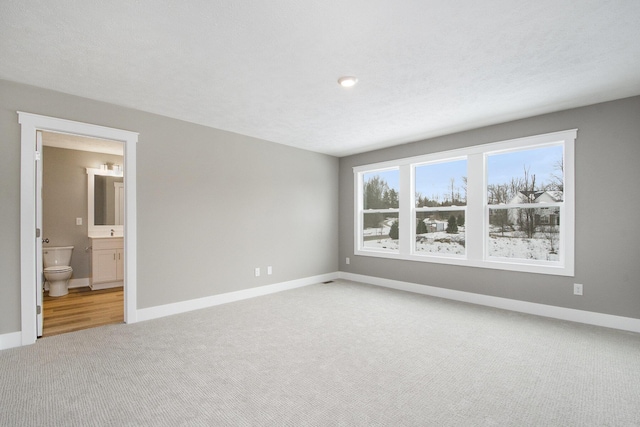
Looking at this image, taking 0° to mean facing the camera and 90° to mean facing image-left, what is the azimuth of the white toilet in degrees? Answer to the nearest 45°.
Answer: approximately 0°

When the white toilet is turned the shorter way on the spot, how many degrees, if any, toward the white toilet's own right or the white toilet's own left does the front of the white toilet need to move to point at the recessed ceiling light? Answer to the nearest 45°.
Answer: approximately 45° to the white toilet's own left

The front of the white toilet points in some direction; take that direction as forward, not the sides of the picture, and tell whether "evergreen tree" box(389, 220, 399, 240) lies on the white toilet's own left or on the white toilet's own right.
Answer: on the white toilet's own left

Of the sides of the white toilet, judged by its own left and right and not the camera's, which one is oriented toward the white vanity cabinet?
left

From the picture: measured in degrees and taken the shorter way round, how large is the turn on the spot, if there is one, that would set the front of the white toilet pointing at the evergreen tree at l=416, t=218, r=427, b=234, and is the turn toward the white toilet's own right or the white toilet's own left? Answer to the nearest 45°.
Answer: approximately 45° to the white toilet's own left
